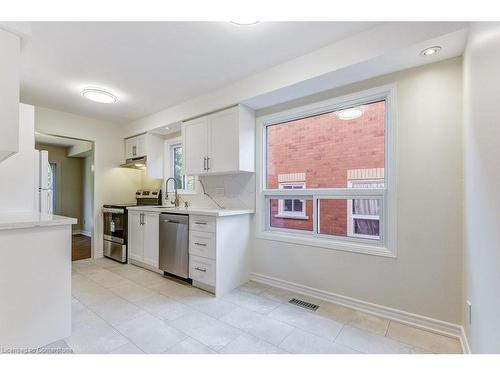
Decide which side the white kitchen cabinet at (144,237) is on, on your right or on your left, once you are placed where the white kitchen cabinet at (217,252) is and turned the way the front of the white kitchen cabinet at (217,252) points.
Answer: on your right

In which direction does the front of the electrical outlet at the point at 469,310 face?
to the viewer's left

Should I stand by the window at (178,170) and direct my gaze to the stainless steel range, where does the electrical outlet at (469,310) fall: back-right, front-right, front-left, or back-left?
back-left

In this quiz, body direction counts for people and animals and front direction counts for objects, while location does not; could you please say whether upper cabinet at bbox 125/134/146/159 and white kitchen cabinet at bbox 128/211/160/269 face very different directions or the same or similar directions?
same or similar directions

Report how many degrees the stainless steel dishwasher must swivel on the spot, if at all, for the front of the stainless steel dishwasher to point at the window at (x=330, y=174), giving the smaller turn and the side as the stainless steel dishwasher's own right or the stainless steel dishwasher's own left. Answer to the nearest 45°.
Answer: approximately 90° to the stainless steel dishwasher's own left

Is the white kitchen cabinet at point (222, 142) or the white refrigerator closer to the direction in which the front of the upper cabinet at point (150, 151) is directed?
the white refrigerator

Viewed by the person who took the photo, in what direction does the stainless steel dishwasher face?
facing the viewer and to the left of the viewer

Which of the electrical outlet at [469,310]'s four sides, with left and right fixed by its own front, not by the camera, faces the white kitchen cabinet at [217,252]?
front

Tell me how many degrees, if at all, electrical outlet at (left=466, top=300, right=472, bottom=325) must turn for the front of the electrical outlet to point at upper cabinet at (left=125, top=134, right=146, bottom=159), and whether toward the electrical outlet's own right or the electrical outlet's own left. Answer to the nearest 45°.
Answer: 0° — it already faces it

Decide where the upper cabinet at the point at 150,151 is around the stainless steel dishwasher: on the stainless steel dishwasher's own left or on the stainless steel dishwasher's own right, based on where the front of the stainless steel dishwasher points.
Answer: on the stainless steel dishwasher's own right
